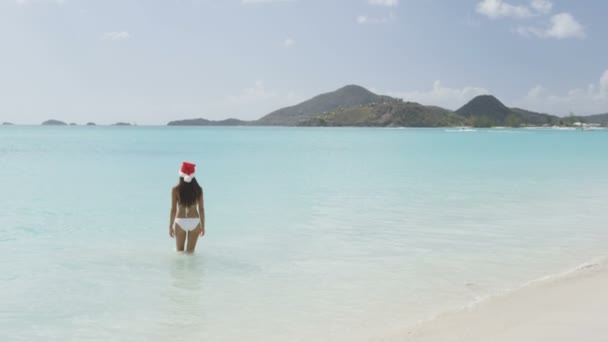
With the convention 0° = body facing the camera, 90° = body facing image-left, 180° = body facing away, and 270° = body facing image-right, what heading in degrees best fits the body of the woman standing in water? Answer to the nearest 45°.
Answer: approximately 180°

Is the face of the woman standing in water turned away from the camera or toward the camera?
away from the camera
